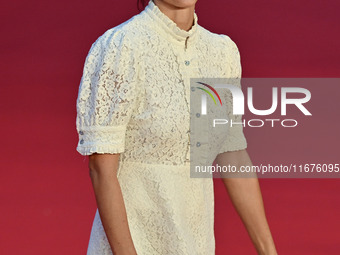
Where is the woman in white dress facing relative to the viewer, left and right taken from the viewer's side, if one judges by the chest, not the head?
facing the viewer and to the right of the viewer
